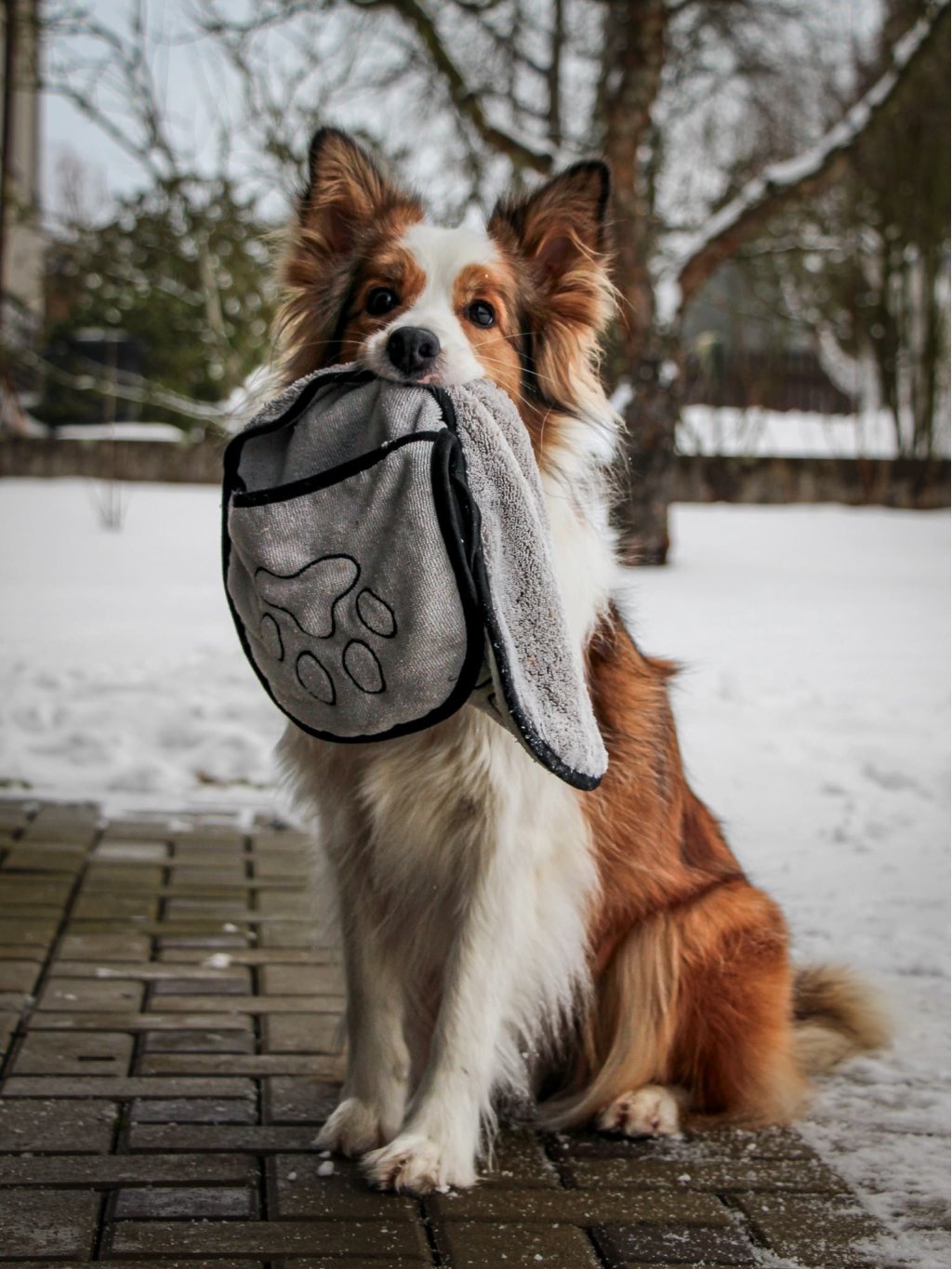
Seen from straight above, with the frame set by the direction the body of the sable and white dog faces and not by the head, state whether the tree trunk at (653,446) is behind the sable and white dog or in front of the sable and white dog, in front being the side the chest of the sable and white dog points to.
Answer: behind

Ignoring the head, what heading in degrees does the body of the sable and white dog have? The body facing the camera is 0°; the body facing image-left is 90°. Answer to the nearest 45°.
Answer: approximately 45°

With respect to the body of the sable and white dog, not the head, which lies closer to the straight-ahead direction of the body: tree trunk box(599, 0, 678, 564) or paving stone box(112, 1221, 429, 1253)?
the paving stone

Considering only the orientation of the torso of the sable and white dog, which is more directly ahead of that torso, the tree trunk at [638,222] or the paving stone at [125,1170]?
the paving stone
